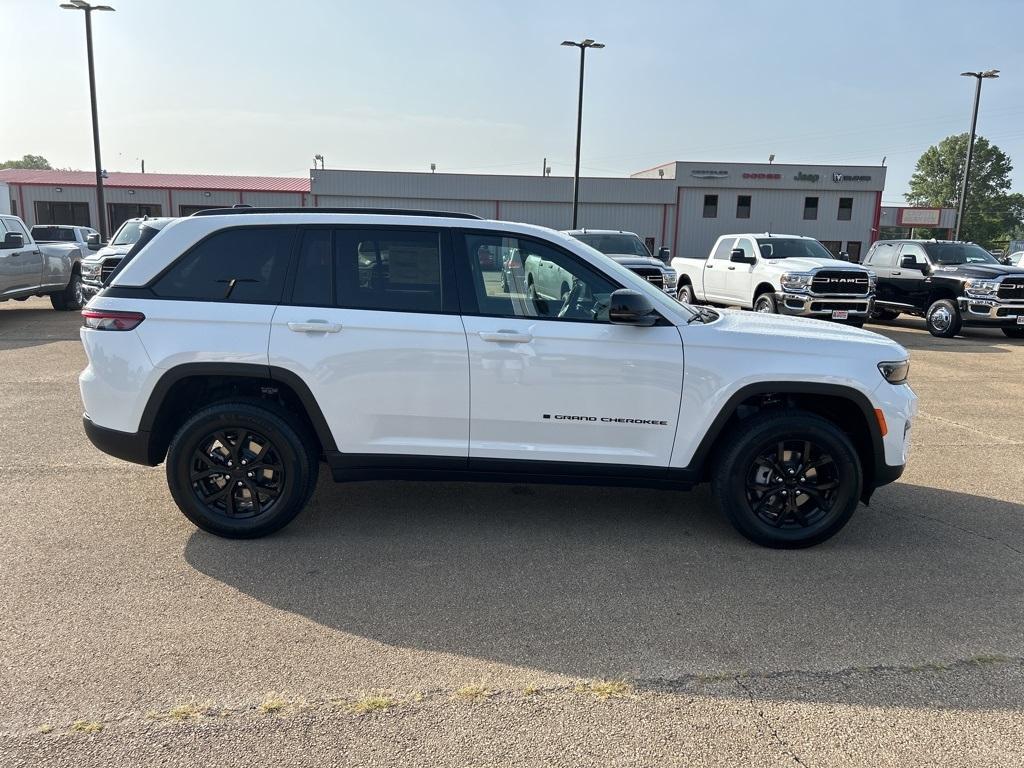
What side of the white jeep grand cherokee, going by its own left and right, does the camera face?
right

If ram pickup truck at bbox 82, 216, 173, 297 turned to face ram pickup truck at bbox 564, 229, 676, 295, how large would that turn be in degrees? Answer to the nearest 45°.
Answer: approximately 135° to its left

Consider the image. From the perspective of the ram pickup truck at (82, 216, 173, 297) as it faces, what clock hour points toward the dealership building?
The dealership building is roughly at 6 o'clock from the ram pickup truck.

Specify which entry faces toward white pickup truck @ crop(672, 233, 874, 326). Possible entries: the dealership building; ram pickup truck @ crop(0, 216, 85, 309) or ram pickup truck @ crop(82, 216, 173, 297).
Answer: the dealership building

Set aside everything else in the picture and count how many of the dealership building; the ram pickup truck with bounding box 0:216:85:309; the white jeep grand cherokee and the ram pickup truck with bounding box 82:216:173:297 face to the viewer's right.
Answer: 1

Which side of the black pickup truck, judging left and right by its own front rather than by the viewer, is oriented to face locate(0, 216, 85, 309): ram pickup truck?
right

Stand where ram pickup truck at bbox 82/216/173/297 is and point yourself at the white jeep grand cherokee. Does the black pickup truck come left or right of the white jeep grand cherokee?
left

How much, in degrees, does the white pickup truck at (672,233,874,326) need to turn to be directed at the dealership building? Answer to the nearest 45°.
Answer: approximately 135° to its left

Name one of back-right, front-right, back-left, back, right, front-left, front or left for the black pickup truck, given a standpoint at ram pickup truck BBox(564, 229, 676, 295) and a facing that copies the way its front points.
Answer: front-left

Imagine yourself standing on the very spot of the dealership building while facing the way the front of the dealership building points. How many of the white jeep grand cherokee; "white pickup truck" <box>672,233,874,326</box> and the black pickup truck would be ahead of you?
3

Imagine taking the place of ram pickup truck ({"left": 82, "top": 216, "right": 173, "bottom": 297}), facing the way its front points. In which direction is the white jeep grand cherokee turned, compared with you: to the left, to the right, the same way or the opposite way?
to the left

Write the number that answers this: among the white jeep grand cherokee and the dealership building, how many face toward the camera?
1

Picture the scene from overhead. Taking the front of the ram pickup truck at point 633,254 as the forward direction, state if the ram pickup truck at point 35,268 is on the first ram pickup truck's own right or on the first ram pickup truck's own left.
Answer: on the first ram pickup truck's own right
